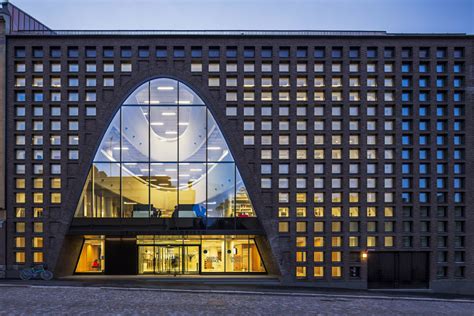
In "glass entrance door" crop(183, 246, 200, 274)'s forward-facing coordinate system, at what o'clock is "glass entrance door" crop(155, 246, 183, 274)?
"glass entrance door" crop(155, 246, 183, 274) is roughly at 3 o'clock from "glass entrance door" crop(183, 246, 200, 274).

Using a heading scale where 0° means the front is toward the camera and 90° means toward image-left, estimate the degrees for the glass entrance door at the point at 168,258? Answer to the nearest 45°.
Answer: approximately 0°

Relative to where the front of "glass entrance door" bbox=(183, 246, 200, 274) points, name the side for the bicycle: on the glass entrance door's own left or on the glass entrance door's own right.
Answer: on the glass entrance door's own right

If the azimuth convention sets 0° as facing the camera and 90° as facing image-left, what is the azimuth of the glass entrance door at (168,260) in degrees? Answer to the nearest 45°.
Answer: approximately 0°
